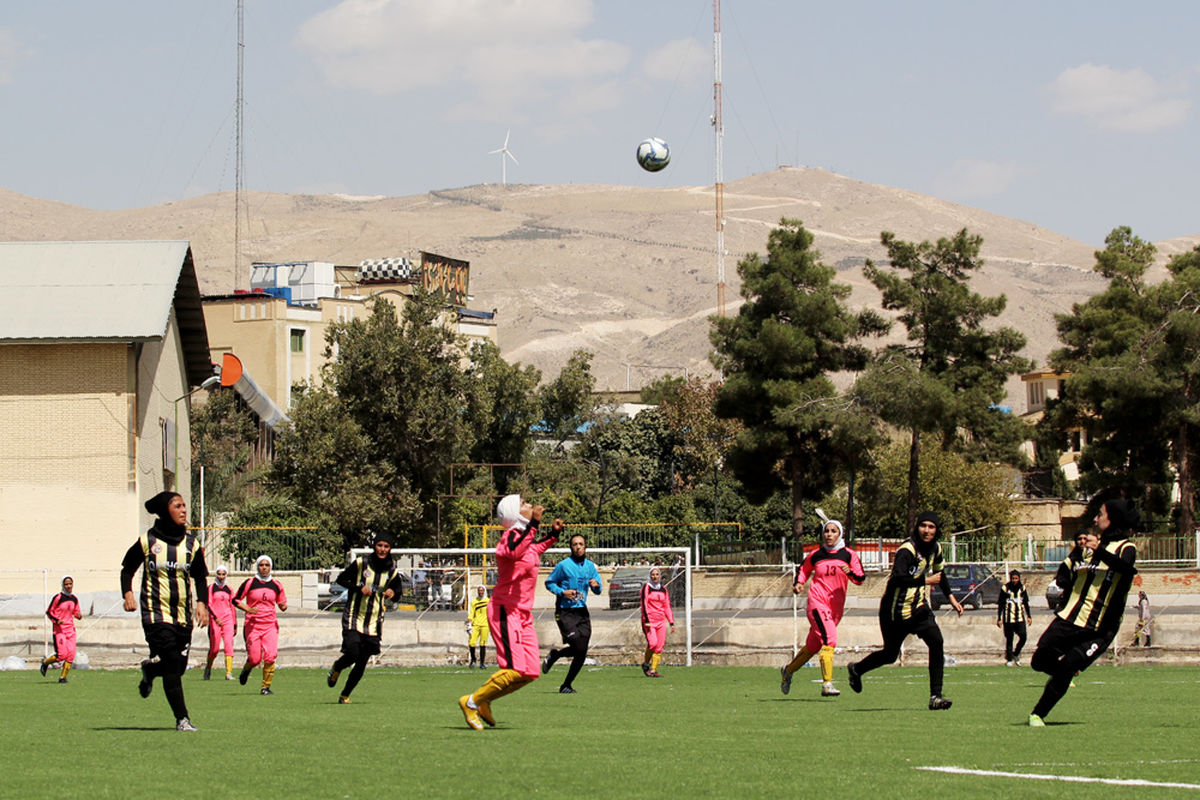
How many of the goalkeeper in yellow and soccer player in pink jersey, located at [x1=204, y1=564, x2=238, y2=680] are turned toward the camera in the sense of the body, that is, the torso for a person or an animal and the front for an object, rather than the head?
2

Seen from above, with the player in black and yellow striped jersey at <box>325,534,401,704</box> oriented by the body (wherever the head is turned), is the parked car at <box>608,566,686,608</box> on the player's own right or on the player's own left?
on the player's own left

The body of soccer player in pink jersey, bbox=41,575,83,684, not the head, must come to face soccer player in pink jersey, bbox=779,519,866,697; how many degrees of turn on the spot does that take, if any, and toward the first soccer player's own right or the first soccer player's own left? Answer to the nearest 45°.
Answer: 0° — they already face them

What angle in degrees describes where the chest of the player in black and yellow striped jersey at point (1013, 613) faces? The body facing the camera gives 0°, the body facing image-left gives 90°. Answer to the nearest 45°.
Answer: approximately 0°

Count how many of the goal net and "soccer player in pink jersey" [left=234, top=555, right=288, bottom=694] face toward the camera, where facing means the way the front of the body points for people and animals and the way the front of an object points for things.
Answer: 2

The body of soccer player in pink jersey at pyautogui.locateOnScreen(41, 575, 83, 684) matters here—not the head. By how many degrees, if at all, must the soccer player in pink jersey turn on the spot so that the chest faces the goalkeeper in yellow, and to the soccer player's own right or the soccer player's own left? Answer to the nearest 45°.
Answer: approximately 45° to the soccer player's own left

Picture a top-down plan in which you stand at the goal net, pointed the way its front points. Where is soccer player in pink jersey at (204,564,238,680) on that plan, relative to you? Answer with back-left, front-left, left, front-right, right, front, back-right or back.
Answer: front-right

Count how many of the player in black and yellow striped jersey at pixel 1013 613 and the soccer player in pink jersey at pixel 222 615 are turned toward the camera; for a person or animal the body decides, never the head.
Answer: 2

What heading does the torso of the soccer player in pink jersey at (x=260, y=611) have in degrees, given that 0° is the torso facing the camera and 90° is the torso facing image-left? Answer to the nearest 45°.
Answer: approximately 0°
